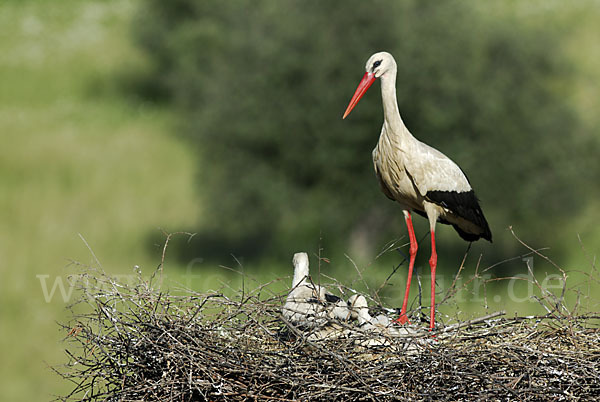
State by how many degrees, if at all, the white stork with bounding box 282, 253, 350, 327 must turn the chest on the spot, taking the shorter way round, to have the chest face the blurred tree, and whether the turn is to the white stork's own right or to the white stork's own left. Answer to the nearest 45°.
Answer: approximately 90° to the white stork's own right

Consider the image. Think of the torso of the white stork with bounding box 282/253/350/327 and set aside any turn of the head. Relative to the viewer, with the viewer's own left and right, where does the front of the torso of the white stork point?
facing to the left of the viewer

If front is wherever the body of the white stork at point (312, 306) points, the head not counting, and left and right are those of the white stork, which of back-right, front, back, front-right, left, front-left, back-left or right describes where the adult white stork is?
back-right
